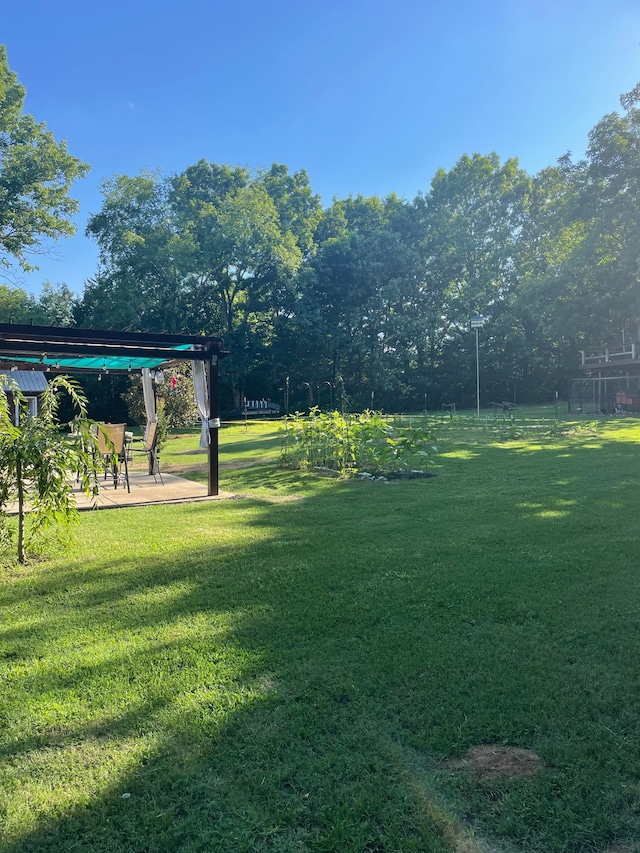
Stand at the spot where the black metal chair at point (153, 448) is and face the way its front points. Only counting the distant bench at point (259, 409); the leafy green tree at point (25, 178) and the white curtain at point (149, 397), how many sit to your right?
3

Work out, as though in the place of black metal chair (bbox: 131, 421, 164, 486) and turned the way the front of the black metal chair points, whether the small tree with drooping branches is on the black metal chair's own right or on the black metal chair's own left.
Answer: on the black metal chair's own left

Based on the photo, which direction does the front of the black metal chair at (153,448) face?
to the viewer's left

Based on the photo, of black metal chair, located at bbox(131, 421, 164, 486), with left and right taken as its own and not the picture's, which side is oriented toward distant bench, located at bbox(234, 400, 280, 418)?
right

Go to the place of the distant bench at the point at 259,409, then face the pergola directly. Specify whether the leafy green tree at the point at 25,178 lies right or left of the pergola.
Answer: right

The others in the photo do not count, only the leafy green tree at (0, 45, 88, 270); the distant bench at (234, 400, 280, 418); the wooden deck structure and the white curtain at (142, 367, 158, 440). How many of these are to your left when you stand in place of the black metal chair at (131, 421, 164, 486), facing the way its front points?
0

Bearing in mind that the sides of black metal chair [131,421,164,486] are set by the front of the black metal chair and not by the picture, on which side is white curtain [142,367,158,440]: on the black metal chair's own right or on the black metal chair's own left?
on the black metal chair's own right

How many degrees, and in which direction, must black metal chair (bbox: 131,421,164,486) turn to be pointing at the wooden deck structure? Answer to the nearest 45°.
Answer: approximately 135° to its right

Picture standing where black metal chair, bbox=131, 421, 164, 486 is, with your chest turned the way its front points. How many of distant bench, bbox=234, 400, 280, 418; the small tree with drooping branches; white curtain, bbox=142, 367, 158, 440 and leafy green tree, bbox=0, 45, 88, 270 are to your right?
3
